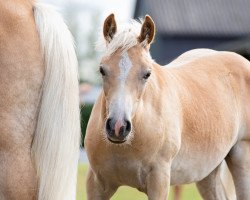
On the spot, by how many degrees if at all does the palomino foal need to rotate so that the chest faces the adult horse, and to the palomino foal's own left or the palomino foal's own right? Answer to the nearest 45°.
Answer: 0° — it already faces it

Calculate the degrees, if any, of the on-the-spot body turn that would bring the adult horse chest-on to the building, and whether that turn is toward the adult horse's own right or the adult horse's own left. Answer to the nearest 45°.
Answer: approximately 90° to the adult horse's own right

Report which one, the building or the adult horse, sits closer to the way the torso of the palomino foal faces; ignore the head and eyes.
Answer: the adult horse

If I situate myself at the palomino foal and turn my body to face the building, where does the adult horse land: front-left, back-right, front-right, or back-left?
back-left

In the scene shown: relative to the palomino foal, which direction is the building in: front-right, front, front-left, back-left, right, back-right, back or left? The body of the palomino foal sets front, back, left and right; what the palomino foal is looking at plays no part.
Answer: back-right
